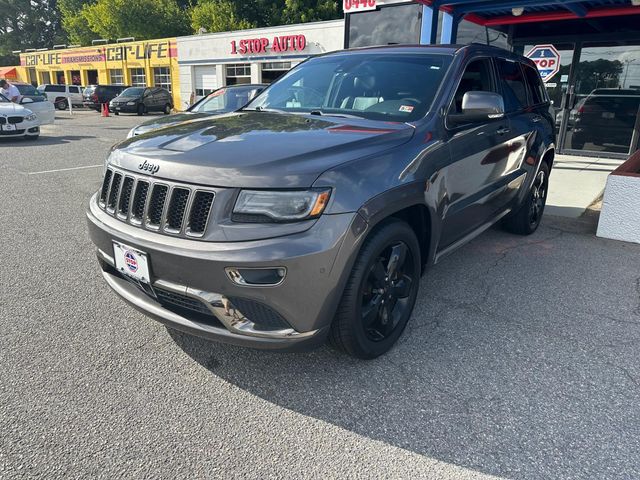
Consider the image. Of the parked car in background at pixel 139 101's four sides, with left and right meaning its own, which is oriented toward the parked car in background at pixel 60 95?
right

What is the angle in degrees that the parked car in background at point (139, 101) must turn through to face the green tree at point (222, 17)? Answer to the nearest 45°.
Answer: approximately 180°

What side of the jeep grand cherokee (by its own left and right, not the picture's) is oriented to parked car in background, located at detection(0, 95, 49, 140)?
right

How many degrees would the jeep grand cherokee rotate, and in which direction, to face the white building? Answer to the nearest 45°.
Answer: approximately 135° to its right

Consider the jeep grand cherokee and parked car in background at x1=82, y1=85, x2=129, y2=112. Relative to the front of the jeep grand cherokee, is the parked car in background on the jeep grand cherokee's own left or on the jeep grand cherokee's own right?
on the jeep grand cherokee's own right
